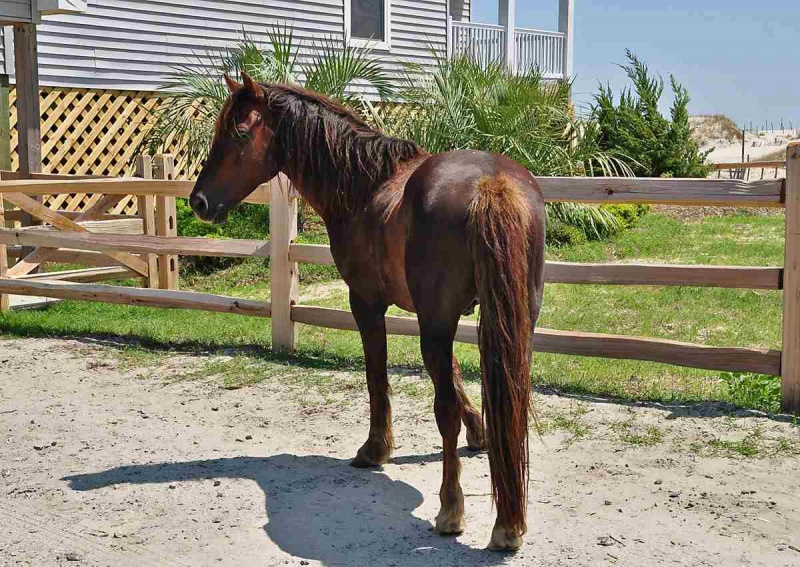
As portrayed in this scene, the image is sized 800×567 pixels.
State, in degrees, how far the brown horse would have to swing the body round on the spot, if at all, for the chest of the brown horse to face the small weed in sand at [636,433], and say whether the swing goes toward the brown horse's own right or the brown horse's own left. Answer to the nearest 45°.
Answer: approximately 90° to the brown horse's own right

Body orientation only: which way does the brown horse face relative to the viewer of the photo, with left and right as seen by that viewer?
facing away from the viewer and to the left of the viewer

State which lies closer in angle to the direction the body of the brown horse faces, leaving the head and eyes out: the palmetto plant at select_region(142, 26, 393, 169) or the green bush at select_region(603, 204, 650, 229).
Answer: the palmetto plant

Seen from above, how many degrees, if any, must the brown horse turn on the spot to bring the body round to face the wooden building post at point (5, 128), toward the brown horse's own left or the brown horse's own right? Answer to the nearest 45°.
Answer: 0° — it already faces it

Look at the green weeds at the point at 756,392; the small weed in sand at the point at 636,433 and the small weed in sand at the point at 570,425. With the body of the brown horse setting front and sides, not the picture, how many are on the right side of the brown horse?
3

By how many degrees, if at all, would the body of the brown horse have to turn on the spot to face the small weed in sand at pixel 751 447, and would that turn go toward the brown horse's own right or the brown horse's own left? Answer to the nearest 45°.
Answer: approximately 90° to the brown horse's own right

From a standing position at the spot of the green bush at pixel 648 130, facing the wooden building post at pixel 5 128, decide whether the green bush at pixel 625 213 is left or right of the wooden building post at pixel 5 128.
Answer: left

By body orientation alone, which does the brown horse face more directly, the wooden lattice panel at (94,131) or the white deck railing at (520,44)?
the wooden lattice panel

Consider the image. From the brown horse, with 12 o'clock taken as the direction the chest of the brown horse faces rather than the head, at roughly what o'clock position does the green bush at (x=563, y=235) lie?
The green bush is roughly at 2 o'clock from the brown horse.

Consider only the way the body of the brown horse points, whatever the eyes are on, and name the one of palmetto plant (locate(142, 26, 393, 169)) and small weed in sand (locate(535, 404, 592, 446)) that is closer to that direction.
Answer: the palmetto plant
